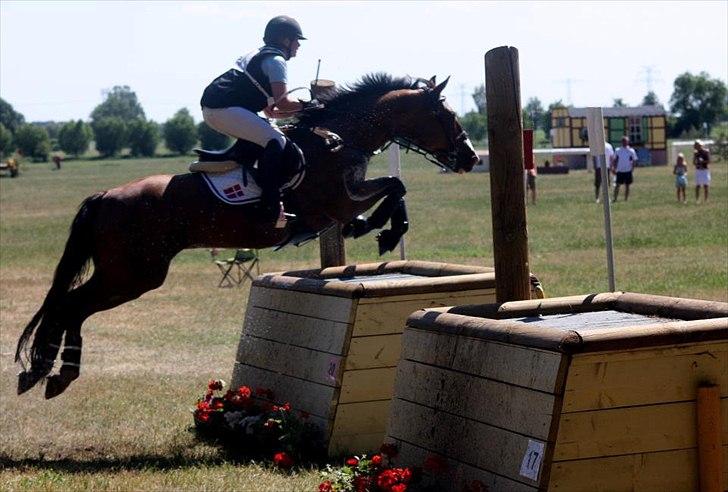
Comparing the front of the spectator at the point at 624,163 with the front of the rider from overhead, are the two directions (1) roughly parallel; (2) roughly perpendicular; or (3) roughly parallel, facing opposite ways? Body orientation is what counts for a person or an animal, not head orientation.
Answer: roughly perpendicular

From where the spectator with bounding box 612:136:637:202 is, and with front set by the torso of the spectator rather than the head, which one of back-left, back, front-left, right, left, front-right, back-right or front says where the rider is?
front

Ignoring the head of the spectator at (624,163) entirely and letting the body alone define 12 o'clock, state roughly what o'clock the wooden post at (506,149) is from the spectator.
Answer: The wooden post is roughly at 12 o'clock from the spectator.

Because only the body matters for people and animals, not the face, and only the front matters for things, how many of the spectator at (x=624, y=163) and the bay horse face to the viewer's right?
1

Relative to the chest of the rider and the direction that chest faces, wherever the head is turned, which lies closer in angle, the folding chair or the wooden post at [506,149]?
the wooden post

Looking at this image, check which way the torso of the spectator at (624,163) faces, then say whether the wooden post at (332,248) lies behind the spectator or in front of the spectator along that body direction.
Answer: in front

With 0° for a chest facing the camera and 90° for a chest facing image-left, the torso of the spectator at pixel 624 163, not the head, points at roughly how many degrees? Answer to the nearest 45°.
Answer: approximately 0°

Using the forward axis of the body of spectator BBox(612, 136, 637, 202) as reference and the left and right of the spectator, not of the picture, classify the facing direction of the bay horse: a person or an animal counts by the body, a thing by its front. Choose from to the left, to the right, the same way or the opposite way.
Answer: to the left

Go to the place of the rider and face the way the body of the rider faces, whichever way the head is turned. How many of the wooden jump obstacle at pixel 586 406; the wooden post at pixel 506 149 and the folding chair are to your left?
1

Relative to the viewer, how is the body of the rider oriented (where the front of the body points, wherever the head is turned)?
to the viewer's right

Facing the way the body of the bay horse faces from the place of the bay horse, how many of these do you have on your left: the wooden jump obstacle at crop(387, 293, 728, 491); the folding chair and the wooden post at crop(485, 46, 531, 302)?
1

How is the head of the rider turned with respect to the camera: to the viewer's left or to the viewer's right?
to the viewer's right

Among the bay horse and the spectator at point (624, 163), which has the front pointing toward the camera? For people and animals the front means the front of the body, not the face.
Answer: the spectator

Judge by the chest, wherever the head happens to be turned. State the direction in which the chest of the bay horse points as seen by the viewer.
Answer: to the viewer's right
